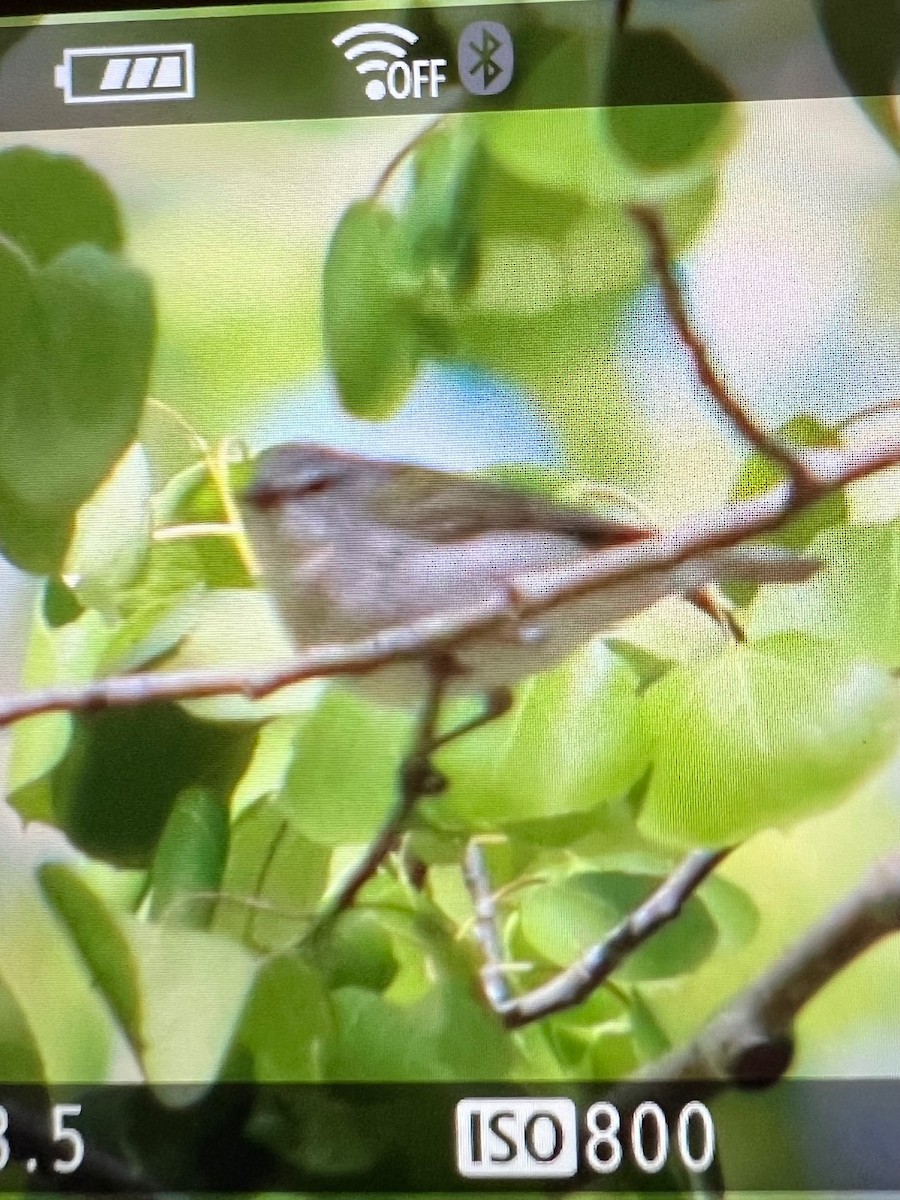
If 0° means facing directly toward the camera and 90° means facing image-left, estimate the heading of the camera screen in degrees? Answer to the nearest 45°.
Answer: approximately 0°
